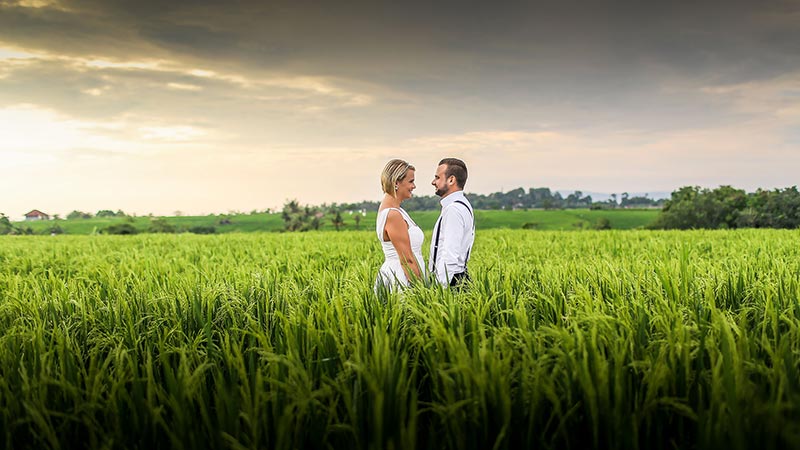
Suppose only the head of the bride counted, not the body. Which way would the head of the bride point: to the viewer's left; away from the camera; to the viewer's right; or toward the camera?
to the viewer's right

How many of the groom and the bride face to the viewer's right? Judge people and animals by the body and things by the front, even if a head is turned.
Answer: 1

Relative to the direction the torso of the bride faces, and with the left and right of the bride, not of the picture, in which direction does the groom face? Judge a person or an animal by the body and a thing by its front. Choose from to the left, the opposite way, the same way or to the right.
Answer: the opposite way

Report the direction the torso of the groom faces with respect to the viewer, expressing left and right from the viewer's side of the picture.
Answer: facing to the left of the viewer

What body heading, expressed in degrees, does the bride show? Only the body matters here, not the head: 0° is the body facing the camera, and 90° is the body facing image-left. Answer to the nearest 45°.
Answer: approximately 270°

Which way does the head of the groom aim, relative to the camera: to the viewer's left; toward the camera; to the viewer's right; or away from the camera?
to the viewer's left
